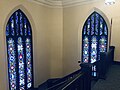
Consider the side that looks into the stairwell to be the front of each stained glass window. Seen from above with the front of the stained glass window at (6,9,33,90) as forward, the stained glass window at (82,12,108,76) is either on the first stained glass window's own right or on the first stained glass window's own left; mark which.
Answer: on the first stained glass window's own left

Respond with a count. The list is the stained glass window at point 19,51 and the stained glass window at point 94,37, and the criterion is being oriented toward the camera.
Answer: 2

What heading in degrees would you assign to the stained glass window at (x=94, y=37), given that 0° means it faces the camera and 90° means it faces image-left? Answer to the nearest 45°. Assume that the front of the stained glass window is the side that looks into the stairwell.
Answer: approximately 0°

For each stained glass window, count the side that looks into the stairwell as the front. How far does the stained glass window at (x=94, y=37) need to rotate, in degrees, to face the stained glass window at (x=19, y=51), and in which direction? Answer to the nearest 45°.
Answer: approximately 45° to its right

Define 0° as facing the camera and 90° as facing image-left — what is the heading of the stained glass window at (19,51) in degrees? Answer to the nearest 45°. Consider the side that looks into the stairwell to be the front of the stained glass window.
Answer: approximately 0°
